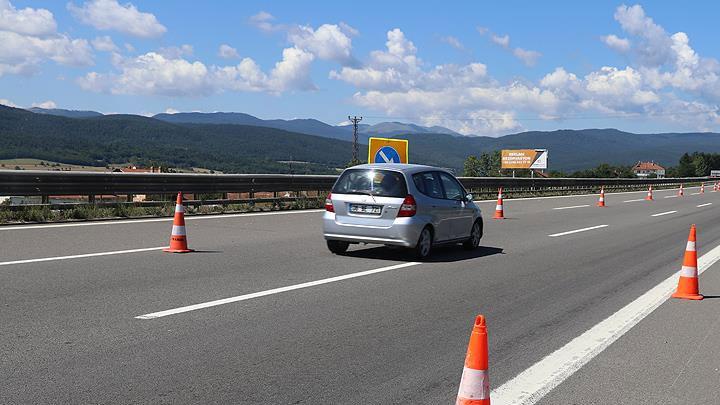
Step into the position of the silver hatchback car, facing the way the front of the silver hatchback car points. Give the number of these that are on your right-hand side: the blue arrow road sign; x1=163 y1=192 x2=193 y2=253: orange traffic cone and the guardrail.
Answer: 0

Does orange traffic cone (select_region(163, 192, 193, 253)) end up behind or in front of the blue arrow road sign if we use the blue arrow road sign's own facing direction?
in front

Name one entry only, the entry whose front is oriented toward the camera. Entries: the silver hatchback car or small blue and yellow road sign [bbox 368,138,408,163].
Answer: the small blue and yellow road sign

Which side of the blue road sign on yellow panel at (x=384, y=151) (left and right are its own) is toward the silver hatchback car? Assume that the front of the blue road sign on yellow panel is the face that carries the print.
front

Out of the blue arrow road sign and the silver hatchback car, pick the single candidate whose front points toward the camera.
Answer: the blue arrow road sign

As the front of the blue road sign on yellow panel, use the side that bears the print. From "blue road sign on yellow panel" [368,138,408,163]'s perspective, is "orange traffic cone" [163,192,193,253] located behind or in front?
in front

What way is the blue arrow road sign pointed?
toward the camera

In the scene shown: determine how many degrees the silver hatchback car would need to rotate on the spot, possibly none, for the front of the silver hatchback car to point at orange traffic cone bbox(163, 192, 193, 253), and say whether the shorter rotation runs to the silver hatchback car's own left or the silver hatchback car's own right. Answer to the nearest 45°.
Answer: approximately 135° to the silver hatchback car's own left

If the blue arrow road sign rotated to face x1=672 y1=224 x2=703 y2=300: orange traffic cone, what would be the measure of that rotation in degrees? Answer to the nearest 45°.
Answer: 0° — it already faces it

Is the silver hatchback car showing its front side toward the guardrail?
no

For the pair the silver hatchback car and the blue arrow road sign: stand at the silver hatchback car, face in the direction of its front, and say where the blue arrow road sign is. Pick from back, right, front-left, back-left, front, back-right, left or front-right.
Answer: front-left

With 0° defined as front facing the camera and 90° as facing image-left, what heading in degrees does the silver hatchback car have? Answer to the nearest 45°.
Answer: approximately 225°

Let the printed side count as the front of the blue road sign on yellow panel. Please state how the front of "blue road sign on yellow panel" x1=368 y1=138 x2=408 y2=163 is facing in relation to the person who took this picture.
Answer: facing the viewer

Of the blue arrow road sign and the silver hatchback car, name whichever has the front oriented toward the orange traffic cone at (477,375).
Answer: the blue arrow road sign

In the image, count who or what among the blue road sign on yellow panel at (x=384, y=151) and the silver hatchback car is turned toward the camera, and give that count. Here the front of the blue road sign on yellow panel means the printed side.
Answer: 1

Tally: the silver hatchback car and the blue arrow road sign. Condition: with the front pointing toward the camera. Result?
1
